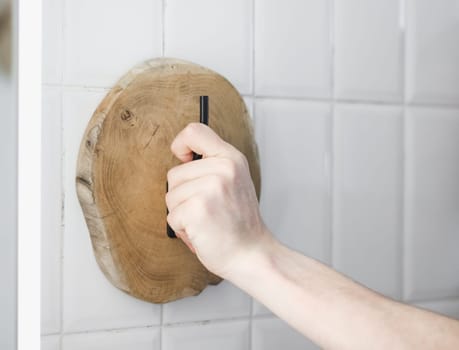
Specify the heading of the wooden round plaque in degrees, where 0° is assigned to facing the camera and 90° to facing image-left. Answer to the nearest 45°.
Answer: approximately 315°
